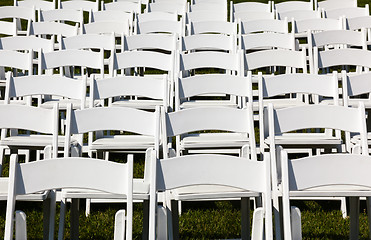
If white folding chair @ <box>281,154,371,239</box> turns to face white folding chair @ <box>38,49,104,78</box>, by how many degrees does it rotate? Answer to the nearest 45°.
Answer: approximately 45° to its left

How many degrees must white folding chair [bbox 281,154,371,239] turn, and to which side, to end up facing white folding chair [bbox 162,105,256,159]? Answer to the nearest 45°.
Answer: approximately 45° to its left

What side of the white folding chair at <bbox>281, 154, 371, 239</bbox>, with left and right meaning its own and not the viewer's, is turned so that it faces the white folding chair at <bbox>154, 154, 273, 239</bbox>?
left

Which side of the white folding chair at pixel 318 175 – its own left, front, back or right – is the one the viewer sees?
back

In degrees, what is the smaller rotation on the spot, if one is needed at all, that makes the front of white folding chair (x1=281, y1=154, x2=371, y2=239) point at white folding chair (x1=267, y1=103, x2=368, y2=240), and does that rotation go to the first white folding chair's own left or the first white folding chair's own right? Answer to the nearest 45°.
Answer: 0° — it already faces it

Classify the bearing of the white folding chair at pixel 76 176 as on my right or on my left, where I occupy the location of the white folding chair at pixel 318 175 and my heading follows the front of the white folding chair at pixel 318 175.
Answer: on my left

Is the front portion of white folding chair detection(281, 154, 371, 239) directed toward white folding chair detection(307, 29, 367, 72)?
yes

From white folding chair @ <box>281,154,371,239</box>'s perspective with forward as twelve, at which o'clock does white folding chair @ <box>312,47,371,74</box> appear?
white folding chair @ <box>312,47,371,74</box> is roughly at 12 o'clock from white folding chair @ <box>281,154,371,239</box>.

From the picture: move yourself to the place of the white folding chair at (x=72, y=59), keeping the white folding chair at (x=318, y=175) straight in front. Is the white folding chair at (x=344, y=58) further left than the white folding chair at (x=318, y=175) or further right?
left
